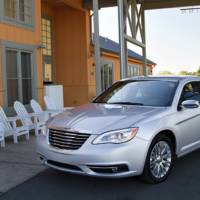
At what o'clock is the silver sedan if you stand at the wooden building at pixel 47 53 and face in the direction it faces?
The silver sedan is roughly at 1 o'clock from the wooden building.

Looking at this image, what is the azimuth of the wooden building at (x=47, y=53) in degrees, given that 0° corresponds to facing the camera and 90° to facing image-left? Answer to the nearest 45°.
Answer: approximately 315°

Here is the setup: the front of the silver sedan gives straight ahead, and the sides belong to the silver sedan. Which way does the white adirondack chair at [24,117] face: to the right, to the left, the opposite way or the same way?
to the left

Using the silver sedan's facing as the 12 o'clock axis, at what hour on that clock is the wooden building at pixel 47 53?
The wooden building is roughly at 4 o'clock from the silver sedan.

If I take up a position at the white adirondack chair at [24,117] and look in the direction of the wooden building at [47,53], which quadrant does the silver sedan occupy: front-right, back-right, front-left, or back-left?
back-right

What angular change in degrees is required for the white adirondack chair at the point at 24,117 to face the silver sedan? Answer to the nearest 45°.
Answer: approximately 45° to its right

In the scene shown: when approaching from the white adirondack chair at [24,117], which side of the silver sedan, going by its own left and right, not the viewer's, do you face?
right

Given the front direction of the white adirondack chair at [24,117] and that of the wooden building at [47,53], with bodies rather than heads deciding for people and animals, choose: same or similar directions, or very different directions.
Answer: same or similar directions

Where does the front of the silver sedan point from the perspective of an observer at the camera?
facing the viewer and to the left of the viewer

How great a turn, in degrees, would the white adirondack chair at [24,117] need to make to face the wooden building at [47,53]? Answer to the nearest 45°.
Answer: approximately 135° to its left

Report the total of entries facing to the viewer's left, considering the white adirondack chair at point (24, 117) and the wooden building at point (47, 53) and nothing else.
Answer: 0
